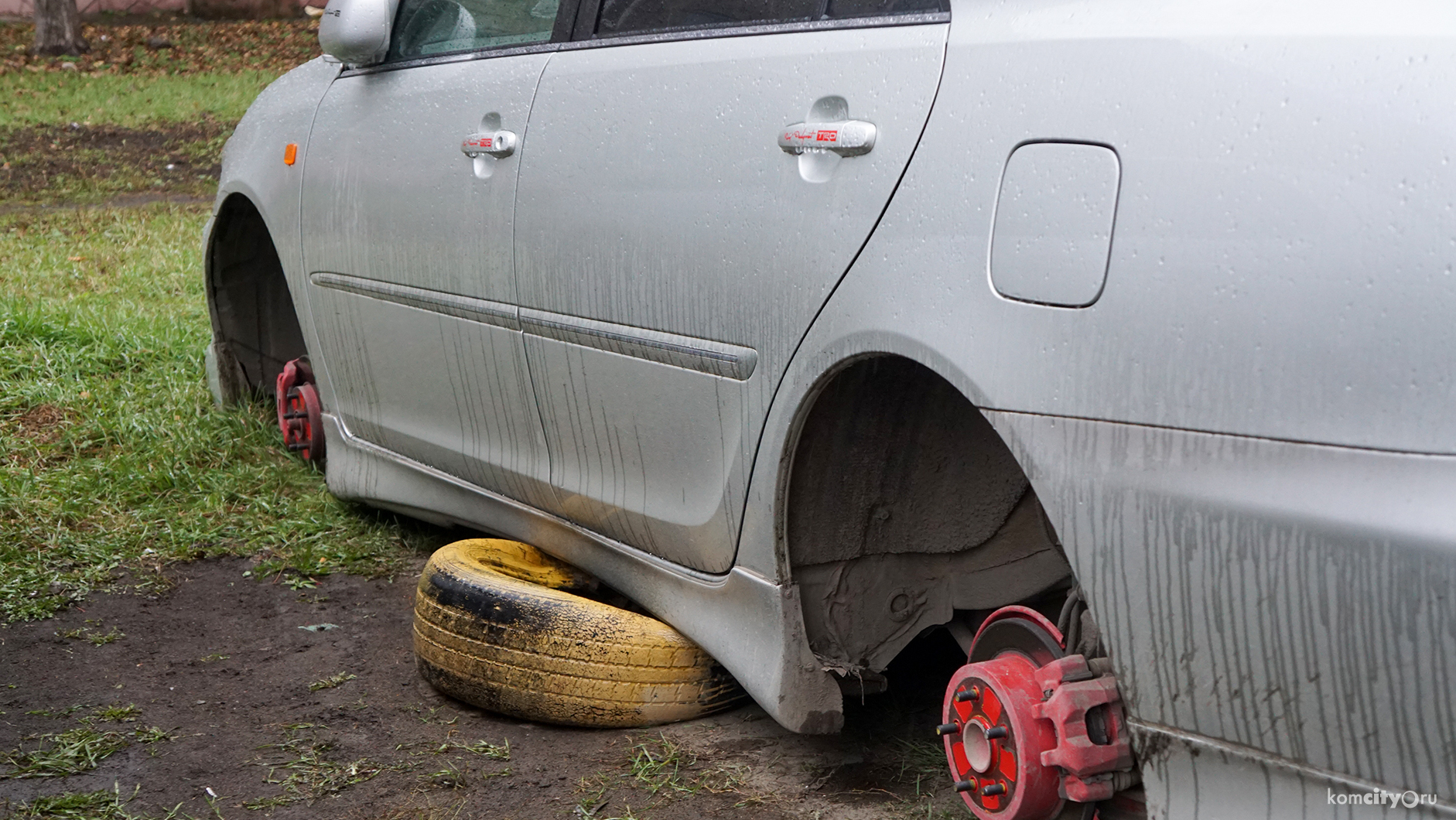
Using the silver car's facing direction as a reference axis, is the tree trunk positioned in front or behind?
in front

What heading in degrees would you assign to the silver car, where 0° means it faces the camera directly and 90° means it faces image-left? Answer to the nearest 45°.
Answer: approximately 135°
